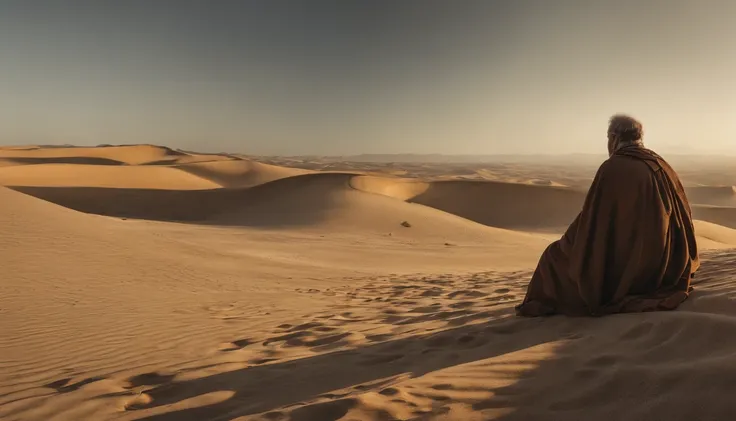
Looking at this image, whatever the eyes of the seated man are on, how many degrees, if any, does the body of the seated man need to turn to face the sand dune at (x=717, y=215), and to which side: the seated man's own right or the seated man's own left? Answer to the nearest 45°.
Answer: approximately 45° to the seated man's own right

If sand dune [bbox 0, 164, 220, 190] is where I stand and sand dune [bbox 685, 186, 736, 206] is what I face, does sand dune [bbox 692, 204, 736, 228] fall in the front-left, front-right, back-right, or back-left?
front-right

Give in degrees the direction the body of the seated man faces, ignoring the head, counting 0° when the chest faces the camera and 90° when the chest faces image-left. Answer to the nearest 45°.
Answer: approximately 135°

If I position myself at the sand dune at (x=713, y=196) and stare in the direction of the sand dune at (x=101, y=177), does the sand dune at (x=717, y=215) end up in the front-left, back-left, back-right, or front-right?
front-left

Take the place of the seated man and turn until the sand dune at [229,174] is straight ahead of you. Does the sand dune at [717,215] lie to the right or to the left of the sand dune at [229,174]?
right

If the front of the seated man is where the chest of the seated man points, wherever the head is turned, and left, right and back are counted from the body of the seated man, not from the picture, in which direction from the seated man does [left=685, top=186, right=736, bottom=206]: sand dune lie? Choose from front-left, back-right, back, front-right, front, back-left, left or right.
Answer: front-right

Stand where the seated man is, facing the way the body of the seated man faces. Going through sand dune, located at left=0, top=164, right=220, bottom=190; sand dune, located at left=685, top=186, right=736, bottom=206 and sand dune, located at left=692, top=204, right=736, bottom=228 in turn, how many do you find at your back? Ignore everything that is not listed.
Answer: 0

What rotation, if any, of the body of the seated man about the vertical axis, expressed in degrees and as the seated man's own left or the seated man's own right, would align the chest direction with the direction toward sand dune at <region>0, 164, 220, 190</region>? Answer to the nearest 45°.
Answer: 0° — they already face it
